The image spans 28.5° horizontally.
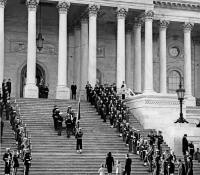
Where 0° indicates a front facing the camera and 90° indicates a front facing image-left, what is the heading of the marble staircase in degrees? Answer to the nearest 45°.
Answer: approximately 0°

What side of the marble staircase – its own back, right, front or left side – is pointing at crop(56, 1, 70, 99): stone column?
back

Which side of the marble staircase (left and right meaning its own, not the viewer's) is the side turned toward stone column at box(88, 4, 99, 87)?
back

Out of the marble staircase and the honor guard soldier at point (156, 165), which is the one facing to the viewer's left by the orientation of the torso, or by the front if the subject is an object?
the honor guard soldier

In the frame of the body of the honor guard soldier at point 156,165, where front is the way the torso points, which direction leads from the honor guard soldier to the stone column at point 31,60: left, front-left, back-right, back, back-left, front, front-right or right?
front-right

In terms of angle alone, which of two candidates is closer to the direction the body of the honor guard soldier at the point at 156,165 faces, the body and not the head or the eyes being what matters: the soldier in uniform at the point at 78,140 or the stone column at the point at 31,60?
the soldier in uniform

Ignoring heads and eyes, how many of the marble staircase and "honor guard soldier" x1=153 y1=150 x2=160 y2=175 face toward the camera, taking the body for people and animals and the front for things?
1

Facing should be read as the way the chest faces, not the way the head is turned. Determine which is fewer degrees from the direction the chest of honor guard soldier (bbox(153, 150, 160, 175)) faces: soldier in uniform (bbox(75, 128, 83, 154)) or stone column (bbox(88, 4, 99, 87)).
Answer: the soldier in uniform

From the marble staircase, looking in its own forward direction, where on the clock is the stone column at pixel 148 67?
The stone column is roughly at 7 o'clock from the marble staircase.
